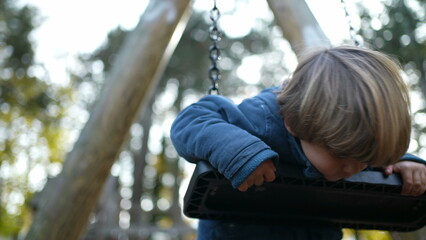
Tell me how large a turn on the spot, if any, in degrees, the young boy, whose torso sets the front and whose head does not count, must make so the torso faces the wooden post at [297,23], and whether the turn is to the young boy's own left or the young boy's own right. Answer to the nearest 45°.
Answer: approximately 135° to the young boy's own left

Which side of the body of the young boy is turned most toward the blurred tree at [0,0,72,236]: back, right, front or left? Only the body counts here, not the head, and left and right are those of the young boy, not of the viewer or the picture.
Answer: back

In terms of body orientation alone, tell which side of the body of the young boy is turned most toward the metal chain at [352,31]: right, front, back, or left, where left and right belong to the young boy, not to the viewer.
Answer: left

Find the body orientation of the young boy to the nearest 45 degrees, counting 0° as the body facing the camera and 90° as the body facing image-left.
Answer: approximately 315°

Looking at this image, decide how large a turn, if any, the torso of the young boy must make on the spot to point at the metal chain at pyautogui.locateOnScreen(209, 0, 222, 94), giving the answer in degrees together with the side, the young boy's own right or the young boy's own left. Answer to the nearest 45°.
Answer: approximately 90° to the young boy's own right

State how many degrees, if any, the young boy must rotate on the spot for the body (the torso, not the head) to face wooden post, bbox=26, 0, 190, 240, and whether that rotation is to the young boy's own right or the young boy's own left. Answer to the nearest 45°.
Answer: approximately 180°
